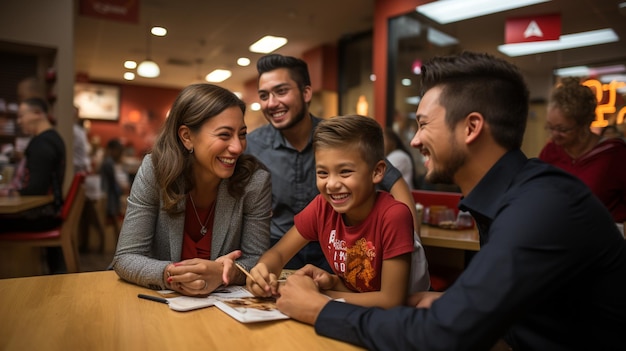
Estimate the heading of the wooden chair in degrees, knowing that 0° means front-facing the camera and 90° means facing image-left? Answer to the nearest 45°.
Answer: approximately 90°

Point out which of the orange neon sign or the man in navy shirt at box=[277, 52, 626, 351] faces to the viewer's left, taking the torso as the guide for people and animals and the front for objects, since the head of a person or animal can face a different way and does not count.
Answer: the man in navy shirt

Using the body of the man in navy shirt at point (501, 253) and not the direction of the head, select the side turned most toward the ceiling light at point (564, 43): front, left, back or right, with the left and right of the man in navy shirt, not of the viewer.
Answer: right

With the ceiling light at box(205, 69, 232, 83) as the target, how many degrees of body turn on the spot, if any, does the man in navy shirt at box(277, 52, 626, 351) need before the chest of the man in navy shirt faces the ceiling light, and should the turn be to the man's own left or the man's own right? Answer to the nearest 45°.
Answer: approximately 45° to the man's own right

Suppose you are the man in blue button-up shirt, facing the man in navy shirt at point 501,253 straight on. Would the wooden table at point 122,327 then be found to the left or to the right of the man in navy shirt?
right

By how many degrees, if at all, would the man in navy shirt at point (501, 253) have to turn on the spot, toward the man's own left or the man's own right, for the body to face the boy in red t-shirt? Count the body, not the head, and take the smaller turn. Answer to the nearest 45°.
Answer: approximately 45° to the man's own right

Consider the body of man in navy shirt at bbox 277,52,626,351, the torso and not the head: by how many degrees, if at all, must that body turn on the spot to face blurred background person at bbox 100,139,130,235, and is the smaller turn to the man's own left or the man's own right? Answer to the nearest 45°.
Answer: approximately 45° to the man's own right

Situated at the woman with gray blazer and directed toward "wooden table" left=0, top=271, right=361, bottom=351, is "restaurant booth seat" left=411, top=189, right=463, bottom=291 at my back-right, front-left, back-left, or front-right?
back-left

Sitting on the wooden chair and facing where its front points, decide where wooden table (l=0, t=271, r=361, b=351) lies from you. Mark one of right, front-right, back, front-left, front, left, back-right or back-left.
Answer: left
